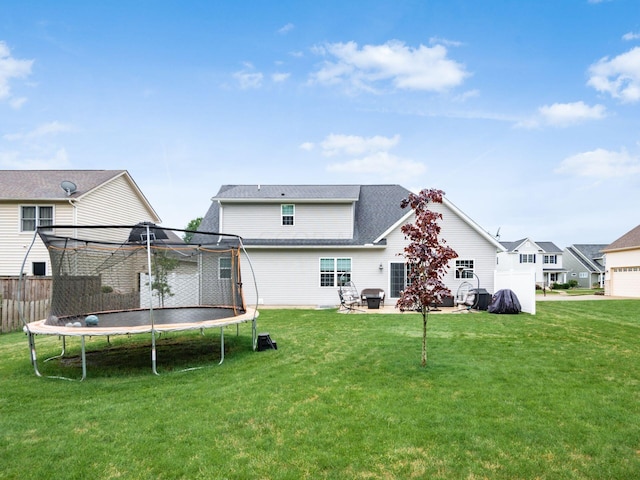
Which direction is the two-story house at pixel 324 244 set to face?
away from the camera

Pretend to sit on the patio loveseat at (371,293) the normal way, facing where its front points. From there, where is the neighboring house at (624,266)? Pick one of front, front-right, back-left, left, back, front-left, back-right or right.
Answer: back-left

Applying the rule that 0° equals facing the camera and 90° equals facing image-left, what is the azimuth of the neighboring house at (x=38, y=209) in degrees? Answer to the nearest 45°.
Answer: approximately 180°

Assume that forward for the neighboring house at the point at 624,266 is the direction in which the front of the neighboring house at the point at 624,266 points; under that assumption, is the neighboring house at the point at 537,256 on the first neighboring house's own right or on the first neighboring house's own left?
on the first neighboring house's own right
